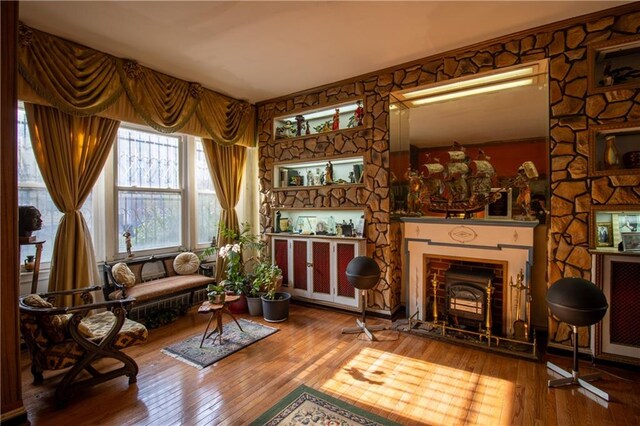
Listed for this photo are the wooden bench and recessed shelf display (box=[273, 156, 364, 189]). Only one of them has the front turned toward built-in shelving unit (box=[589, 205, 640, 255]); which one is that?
the wooden bench

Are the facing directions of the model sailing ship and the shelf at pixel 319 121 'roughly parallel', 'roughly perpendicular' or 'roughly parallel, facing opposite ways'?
roughly perpendicular

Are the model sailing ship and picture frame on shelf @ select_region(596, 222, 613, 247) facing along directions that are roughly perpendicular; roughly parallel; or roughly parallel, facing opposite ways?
roughly perpendicular

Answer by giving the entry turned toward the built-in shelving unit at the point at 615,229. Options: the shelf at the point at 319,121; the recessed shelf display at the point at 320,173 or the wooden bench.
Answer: the wooden bench

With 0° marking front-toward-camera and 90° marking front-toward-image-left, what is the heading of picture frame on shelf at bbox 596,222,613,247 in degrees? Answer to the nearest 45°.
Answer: approximately 0°

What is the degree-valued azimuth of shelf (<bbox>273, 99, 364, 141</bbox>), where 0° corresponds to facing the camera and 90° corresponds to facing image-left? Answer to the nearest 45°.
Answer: approximately 45°

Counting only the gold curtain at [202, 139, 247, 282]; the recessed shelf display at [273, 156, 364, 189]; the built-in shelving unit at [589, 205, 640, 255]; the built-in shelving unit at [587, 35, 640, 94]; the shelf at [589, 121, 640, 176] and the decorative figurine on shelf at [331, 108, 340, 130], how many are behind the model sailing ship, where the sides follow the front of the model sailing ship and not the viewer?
3

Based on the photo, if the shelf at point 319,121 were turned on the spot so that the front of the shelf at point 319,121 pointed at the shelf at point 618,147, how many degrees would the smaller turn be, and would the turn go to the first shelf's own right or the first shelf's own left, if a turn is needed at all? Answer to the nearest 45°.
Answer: approximately 90° to the first shelf's own left

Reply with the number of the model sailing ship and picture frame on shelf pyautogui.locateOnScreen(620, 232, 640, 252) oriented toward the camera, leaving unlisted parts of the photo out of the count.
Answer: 1

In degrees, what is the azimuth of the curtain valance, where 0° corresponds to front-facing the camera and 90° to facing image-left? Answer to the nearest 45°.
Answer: approximately 315°
